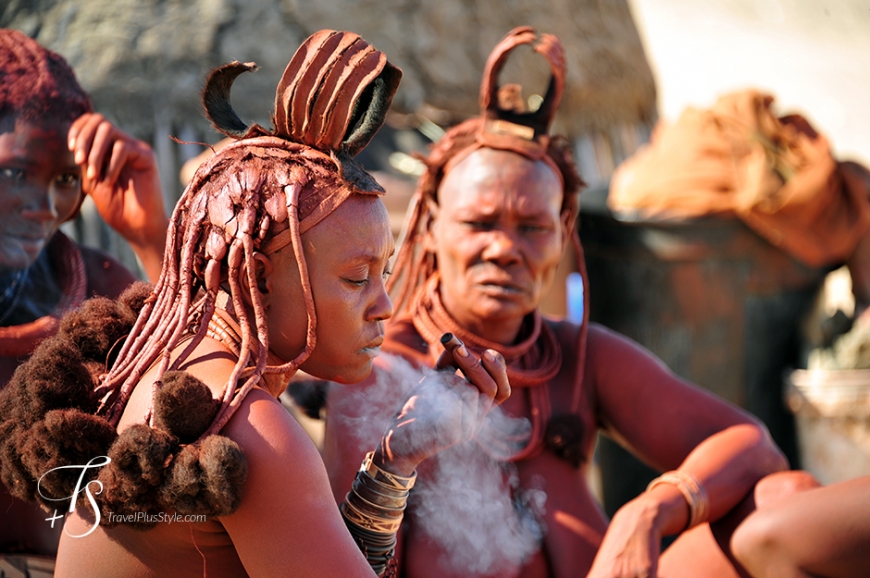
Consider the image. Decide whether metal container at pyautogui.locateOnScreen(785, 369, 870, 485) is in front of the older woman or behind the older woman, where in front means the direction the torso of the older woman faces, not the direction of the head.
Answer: behind

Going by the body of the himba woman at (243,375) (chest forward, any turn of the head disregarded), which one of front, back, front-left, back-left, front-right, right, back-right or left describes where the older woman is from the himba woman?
front-left

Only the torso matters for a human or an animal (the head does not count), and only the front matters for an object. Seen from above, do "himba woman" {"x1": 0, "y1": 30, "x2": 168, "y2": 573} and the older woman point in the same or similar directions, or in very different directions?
same or similar directions

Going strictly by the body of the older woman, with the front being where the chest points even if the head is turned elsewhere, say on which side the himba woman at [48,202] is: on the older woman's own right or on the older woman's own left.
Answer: on the older woman's own right

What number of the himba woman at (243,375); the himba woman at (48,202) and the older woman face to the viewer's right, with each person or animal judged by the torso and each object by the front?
1

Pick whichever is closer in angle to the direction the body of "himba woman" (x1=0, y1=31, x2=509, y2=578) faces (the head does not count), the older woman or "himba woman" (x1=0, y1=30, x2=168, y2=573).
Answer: the older woman

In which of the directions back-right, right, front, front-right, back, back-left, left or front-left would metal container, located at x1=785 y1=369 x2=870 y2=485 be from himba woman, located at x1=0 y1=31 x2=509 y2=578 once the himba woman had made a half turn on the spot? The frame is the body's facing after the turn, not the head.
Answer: back-right

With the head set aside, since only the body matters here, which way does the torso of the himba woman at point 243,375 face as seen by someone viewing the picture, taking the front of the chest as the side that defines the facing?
to the viewer's right

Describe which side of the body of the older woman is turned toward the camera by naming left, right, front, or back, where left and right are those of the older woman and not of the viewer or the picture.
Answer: front

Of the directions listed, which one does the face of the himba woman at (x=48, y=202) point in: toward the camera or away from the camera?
toward the camera

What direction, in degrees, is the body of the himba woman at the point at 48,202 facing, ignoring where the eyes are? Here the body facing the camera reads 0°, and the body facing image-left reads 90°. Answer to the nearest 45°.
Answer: approximately 0°

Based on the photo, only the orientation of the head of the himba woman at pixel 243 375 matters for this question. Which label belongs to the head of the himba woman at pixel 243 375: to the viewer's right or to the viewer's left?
to the viewer's right

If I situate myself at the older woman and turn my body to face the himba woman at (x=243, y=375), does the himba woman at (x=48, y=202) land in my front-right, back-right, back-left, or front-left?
front-right

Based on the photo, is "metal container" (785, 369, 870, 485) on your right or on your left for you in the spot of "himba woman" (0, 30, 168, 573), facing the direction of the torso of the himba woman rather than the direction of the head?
on your left
